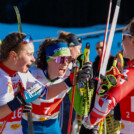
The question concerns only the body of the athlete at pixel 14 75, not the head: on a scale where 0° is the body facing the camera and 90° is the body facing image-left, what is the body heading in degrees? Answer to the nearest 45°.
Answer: approximately 315°

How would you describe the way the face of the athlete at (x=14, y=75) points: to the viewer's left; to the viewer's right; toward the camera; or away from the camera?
to the viewer's right
